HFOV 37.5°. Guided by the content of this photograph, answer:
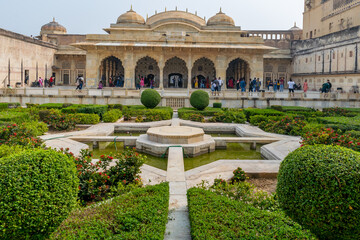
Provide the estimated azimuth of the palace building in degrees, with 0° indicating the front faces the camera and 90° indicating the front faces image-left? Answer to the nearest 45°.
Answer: approximately 0°

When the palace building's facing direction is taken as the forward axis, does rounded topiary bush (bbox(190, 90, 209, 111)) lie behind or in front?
in front

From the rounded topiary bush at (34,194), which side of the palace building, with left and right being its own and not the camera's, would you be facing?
front

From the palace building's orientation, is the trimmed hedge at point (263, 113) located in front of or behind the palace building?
in front

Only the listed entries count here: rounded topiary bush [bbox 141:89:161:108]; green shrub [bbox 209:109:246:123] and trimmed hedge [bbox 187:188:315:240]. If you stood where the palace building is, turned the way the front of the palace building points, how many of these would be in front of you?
3

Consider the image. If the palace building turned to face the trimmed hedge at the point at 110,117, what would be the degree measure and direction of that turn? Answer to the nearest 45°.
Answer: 0° — it already faces it

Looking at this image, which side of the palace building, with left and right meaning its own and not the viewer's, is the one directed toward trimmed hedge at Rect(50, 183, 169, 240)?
front

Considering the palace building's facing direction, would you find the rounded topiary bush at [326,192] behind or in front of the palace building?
in front

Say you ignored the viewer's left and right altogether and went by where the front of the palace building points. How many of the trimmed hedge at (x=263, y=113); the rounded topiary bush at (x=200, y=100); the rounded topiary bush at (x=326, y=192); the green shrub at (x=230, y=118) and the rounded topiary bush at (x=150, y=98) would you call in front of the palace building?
5

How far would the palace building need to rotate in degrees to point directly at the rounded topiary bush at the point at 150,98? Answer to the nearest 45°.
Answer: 0° — it already faces it

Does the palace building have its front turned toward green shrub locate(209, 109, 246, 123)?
yes
